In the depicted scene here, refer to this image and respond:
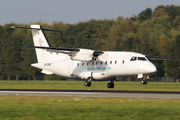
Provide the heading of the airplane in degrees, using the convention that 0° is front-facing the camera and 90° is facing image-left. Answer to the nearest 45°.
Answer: approximately 315°
